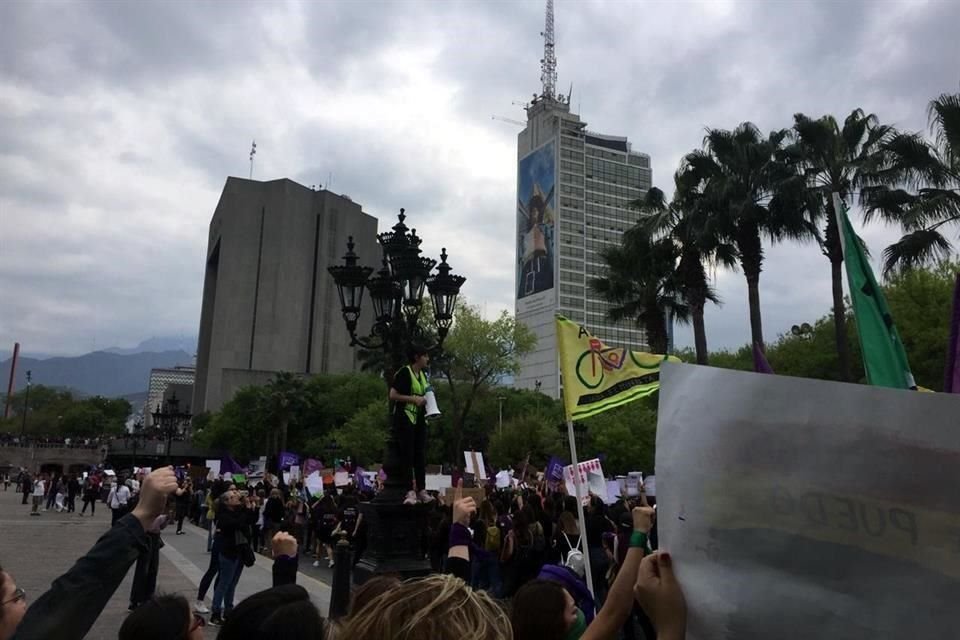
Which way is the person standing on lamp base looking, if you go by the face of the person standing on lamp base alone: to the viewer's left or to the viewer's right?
to the viewer's right

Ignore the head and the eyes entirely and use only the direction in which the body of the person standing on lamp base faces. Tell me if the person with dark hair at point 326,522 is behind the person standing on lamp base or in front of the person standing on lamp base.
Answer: behind

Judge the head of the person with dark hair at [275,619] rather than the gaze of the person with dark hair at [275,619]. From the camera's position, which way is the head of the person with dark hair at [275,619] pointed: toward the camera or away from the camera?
away from the camera

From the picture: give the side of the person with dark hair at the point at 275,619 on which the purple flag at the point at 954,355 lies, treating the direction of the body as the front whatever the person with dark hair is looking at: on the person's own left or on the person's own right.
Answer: on the person's own right

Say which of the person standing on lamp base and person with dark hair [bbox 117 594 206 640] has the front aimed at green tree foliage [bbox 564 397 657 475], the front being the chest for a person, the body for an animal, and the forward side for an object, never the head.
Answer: the person with dark hair

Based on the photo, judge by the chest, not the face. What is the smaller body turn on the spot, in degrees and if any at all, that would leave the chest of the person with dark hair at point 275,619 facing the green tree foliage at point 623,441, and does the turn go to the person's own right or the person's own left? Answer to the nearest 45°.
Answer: approximately 45° to the person's own right

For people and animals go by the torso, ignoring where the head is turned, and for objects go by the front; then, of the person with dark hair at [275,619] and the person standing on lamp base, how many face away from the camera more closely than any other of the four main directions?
1

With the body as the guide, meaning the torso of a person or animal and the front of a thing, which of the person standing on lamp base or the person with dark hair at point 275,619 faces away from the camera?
the person with dark hair

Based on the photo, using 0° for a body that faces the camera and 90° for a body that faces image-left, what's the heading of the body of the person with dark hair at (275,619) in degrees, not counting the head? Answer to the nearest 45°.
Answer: approximately 180°
